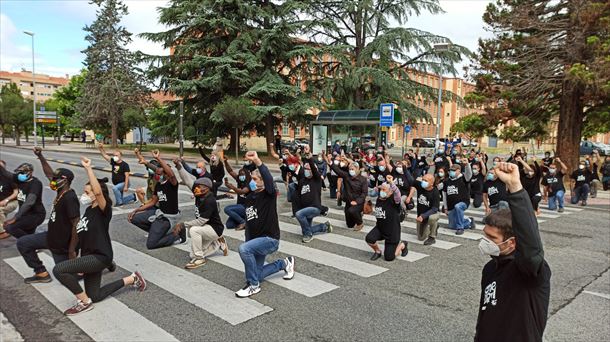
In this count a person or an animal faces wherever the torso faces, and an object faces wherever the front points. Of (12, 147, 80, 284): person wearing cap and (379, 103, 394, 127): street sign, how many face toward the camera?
1

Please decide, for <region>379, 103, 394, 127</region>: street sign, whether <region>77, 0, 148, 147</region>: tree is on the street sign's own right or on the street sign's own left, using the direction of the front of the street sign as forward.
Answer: on the street sign's own right

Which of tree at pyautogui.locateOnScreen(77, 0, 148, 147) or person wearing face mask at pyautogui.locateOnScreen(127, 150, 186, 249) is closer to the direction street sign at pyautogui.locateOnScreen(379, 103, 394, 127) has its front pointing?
the person wearing face mask

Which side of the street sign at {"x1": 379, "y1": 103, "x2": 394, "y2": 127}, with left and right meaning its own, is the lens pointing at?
front
